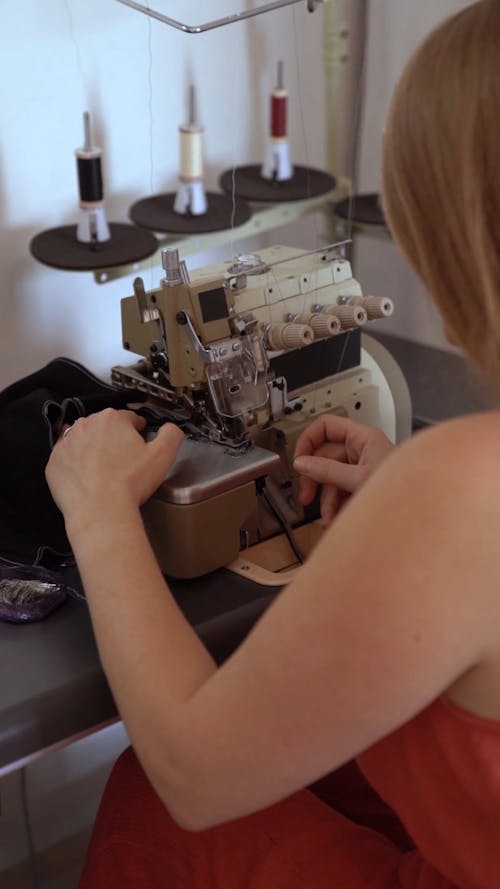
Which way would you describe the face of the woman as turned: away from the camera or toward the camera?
away from the camera

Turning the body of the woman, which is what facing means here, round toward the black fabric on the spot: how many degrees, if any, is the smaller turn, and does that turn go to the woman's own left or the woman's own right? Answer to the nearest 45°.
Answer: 0° — they already face it

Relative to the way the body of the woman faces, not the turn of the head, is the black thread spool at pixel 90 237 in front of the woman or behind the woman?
in front

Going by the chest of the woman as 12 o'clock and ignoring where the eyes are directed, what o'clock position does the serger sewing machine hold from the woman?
The serger sewing machine is roughly at 1 o'clock from the woman.

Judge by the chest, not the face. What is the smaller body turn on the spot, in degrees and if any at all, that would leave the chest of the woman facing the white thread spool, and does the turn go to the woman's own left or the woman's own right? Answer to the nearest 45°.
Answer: approximately 45° to the woman's own right

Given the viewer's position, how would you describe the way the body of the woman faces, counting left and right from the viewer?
facing away from the viewer and to the left of the viewer
